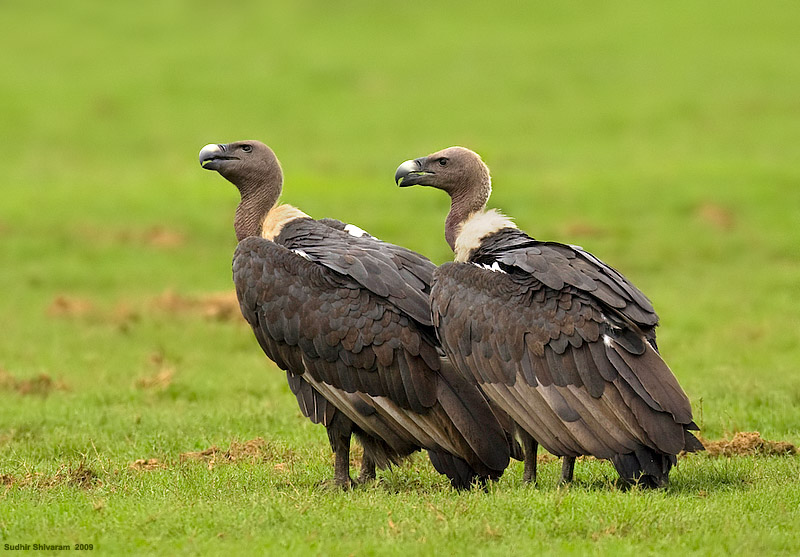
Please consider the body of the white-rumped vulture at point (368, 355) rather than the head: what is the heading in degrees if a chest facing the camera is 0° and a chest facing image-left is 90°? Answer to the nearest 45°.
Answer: approximately 90°

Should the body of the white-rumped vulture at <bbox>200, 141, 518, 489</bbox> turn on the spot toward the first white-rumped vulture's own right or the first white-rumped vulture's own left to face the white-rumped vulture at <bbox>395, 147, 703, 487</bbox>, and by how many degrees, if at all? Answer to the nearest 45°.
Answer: approximately 180°
